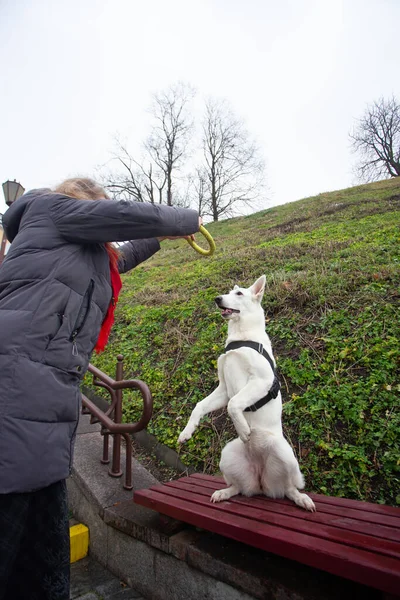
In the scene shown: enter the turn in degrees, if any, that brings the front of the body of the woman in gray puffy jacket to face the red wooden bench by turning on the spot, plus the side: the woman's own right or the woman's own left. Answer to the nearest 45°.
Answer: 0° — they already face it

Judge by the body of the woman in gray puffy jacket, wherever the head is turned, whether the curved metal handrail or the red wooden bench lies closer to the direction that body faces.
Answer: the red wooden bench

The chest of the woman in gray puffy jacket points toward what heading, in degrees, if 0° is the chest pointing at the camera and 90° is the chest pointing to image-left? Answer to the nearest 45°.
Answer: approximately 270°

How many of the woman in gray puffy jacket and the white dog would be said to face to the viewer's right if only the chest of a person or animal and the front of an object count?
1

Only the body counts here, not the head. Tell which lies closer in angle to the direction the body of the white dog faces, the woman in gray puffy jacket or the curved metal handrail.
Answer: the woman in gray puffy jacket

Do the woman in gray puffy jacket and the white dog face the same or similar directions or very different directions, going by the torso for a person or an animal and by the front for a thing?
very different directions

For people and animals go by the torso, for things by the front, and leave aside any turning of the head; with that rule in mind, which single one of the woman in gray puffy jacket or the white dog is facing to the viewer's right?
the woman in gray puffy jacket

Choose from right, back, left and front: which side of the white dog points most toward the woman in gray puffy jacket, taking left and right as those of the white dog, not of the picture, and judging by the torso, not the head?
front

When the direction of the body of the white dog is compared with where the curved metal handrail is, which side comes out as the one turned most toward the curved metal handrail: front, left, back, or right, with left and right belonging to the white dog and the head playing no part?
right
